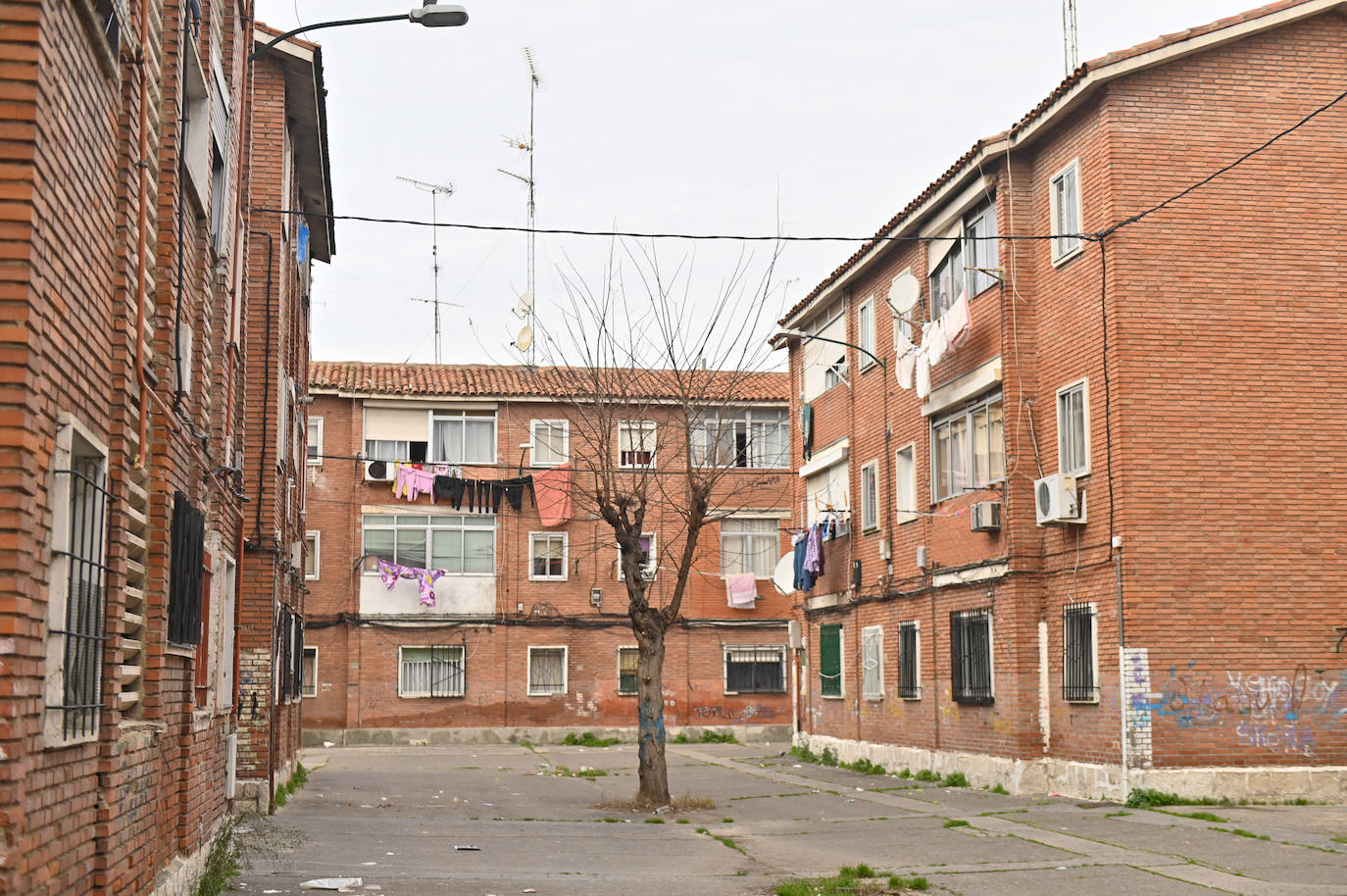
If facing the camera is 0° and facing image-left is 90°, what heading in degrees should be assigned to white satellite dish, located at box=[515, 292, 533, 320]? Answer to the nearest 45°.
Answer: approximately 45°

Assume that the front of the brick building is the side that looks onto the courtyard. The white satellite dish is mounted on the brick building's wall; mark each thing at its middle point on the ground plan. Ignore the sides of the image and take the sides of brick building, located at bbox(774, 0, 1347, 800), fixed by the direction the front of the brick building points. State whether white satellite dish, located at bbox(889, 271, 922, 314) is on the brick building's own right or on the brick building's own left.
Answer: on the brick building's own right

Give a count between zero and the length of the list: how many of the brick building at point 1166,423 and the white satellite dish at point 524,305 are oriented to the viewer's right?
0

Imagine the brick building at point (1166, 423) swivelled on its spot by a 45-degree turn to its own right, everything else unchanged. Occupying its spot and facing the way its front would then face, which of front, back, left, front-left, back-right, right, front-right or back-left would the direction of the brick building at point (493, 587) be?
front-right

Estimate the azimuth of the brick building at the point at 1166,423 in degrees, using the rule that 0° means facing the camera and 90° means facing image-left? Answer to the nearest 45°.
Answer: approximately 45°

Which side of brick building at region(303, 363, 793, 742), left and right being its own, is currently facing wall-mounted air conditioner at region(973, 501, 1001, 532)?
front

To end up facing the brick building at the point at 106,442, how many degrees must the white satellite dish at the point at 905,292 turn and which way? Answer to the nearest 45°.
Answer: approximately 45° to its left

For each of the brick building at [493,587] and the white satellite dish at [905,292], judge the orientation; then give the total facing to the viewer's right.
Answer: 0

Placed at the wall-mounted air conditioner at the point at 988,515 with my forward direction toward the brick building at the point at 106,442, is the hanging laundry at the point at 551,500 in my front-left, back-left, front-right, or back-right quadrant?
back-right
